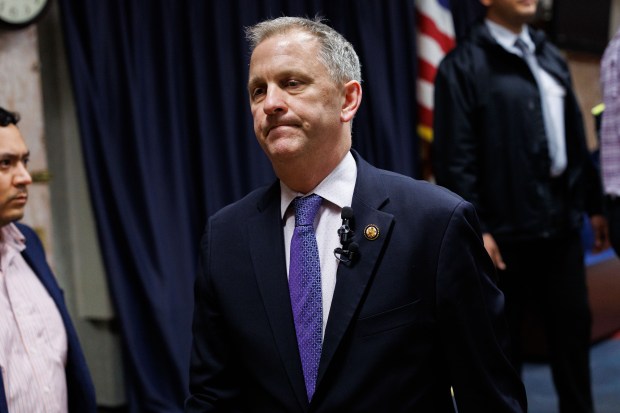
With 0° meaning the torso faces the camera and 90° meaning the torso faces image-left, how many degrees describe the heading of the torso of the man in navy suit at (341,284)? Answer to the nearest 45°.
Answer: approximately 45°

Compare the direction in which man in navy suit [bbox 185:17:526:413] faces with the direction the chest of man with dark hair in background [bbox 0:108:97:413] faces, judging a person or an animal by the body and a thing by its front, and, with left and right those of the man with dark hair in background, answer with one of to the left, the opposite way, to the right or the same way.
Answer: to the right

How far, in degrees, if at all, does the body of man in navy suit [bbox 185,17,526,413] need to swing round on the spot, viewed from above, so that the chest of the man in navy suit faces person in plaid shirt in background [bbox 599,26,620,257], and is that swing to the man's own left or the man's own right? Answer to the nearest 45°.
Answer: approximately 180°

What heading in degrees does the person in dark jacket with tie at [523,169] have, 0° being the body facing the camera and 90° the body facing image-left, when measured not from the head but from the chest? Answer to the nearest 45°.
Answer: approximately 315°

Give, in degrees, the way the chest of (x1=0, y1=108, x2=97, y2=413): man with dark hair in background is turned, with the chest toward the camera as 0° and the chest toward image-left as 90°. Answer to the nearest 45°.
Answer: approximately 315°
